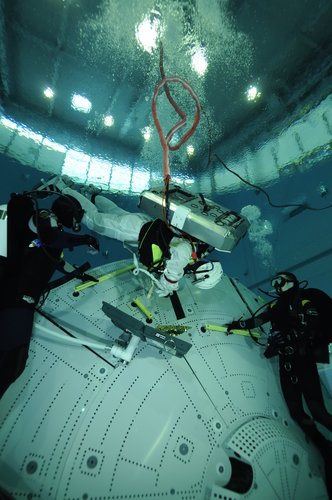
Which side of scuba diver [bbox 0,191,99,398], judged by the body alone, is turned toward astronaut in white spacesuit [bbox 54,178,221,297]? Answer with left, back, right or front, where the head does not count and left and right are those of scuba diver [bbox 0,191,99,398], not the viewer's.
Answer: front

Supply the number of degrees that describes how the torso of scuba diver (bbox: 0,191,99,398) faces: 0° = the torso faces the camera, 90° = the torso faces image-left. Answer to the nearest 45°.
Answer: approximately 270°

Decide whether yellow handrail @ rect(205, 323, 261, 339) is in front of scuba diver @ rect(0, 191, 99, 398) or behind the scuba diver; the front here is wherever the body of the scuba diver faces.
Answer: in front

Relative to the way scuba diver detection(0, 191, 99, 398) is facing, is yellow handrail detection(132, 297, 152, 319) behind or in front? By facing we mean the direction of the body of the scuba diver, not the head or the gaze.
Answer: in front
